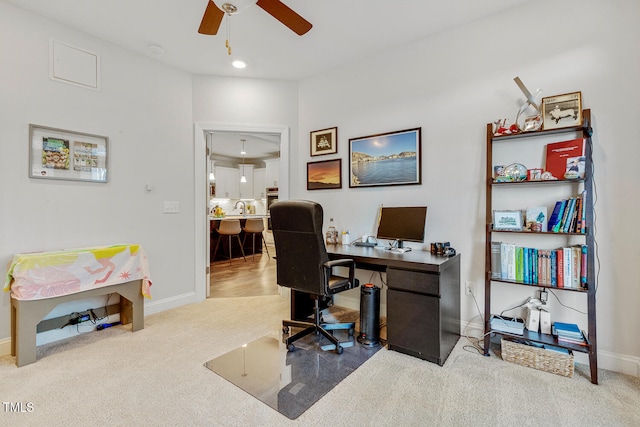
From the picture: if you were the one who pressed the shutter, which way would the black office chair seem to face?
facing away from the viewer and to the right of the viewer

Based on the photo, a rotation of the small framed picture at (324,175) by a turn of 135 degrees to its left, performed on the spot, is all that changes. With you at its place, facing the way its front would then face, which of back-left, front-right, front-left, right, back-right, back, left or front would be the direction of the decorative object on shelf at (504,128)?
front-right

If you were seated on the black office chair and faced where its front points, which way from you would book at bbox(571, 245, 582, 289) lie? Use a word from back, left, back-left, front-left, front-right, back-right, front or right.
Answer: front-right

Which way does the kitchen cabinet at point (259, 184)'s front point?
toward the camera

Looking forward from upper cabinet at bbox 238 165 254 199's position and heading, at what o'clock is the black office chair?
The black office chair is roughly at 12 o'clock from the upper cabinet.

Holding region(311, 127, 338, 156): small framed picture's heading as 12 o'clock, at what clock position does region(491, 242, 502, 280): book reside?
The book is roughly at 9 o'clock from the small framed picture.

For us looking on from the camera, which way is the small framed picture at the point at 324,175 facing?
facing the viewer and to the left of the viewer

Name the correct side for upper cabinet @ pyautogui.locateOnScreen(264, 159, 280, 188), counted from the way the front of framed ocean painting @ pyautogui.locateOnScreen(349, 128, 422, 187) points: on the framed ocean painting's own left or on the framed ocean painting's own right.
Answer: on the framed ocean painting's own right

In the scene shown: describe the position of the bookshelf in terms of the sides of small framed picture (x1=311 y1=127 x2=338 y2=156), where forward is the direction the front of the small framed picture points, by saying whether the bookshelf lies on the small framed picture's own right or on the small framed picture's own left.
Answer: on the small framed picture's own left

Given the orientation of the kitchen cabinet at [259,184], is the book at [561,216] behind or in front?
in front

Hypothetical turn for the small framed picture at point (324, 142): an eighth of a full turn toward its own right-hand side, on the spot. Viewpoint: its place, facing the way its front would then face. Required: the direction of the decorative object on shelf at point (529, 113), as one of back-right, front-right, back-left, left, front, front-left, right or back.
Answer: back-left

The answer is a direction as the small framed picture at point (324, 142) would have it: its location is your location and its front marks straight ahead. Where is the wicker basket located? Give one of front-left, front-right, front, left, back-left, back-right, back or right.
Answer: left

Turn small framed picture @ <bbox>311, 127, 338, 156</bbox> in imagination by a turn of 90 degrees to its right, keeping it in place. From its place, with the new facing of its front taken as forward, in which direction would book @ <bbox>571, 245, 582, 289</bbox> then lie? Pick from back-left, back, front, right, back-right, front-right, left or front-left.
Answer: back

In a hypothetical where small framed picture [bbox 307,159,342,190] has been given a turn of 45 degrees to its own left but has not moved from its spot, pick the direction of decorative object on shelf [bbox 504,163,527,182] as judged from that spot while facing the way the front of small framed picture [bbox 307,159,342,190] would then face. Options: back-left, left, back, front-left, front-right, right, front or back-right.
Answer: front-left

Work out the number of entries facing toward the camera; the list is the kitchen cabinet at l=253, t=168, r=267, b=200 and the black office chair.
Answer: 1

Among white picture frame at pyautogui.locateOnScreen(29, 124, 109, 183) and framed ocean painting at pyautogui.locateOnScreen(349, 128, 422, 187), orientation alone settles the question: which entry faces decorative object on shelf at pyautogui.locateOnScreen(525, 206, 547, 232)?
the white picture frame
